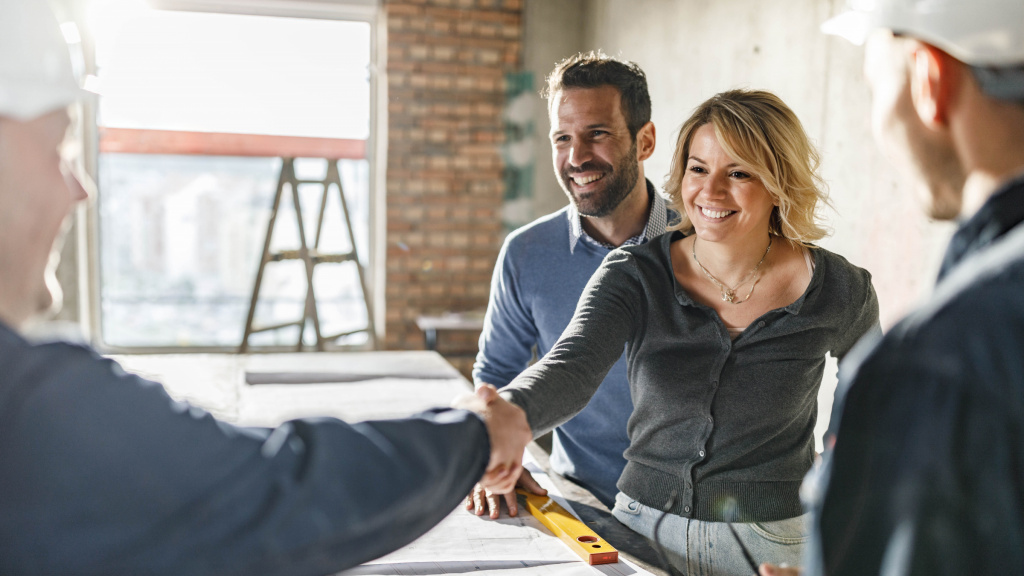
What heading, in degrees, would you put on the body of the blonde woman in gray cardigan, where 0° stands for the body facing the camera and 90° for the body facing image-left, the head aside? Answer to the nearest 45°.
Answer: approximately 45°

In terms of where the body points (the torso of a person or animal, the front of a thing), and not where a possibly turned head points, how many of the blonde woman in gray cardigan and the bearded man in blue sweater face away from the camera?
0

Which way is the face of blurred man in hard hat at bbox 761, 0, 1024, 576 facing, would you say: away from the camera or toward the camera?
away from the camera

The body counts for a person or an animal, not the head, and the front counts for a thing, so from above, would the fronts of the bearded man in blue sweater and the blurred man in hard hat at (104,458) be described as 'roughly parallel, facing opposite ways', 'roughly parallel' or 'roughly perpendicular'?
roughly parallel, facing opposite ways

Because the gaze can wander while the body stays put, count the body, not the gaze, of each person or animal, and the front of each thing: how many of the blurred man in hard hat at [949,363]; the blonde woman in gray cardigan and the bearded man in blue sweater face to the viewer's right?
0

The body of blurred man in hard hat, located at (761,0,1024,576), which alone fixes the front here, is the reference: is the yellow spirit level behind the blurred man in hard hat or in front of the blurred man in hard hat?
in front

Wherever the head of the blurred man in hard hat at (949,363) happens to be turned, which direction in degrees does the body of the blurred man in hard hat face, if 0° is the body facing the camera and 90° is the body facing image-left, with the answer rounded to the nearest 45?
approximately 135°

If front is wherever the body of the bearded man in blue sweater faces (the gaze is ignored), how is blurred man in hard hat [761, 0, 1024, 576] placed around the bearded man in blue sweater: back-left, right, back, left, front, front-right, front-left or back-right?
front-left

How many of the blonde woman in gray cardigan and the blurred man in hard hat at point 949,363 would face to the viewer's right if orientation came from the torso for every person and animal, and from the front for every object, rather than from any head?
0

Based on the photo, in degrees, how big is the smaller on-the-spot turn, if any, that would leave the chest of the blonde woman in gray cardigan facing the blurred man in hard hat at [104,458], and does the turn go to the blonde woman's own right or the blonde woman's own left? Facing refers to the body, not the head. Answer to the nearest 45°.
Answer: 0° — they already face them

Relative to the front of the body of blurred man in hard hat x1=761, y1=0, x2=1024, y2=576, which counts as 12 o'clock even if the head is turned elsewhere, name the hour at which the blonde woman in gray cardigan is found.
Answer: The blonde woman in gray cardigan is roughly at 1 o'clock from the blurred man in hard hat.

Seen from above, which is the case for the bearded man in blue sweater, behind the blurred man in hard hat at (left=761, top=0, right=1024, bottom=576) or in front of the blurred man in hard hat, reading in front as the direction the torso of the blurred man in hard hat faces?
in front

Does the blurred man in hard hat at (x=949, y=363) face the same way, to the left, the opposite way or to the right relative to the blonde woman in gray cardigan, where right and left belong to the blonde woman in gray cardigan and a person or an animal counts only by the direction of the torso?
to the right

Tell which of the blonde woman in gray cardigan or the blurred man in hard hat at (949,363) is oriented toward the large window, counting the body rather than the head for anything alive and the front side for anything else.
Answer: the blurred man in hard hat

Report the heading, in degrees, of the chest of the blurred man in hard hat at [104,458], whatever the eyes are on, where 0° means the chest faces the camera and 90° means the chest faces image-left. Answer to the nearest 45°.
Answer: approximately 225°

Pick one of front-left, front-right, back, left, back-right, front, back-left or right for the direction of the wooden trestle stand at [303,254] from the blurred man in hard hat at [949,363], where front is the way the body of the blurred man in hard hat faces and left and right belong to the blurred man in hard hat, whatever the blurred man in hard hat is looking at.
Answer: front

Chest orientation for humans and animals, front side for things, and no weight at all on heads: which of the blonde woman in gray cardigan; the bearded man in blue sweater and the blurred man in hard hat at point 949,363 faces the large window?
the blurred man in hard hat

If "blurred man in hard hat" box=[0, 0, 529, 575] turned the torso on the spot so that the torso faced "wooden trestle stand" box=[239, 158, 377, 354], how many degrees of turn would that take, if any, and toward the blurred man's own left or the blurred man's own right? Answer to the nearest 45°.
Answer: approximately 45° to the blurred man's own left
